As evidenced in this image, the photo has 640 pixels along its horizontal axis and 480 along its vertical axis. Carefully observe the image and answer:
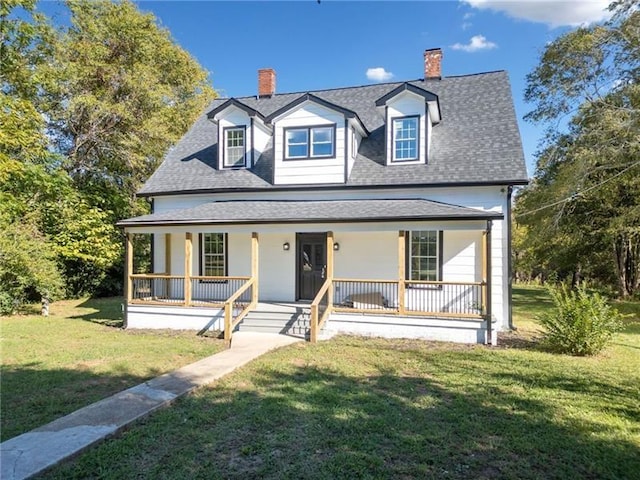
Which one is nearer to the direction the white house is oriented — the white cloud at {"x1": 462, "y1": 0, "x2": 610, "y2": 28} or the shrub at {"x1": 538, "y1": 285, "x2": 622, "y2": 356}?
the shrub

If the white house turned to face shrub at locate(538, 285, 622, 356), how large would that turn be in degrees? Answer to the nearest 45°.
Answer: approximately 45° to its left

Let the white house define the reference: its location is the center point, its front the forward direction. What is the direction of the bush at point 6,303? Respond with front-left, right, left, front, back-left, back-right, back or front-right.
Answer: right

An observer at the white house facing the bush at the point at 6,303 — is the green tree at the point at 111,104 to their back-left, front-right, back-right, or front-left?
front-right

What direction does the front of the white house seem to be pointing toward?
toward the camera

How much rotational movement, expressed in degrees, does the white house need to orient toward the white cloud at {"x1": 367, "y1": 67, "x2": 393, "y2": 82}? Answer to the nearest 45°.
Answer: approximately 180°
